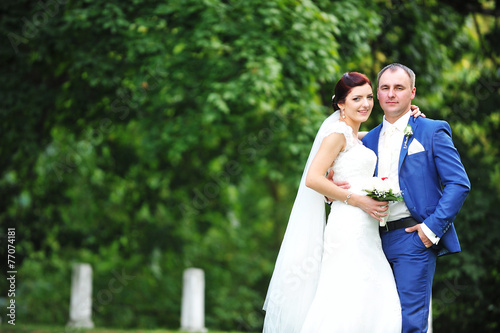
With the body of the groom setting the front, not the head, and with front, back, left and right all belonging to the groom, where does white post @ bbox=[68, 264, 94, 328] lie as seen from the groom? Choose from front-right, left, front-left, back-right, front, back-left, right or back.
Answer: right

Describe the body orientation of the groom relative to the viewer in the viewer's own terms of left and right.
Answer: facing the viewer and to the left of the viewer

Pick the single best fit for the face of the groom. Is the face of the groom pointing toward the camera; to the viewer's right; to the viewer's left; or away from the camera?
toward the camera
